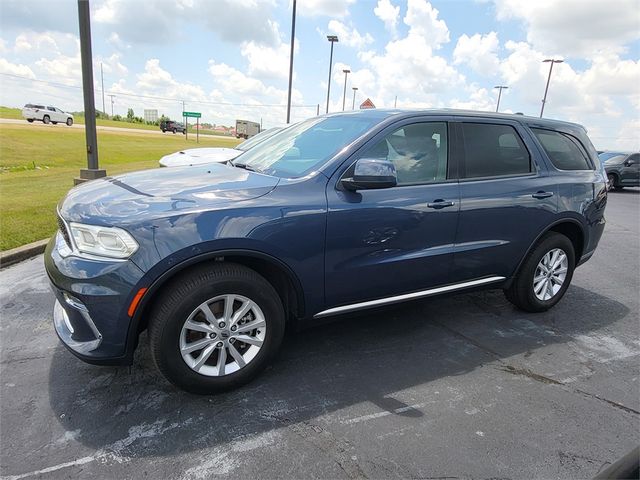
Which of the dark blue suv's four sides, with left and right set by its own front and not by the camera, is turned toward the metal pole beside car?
right

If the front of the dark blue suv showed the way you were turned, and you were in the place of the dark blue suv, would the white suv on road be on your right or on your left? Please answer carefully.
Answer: on your right

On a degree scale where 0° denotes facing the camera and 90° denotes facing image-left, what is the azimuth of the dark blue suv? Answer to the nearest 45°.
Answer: approximately 45°
